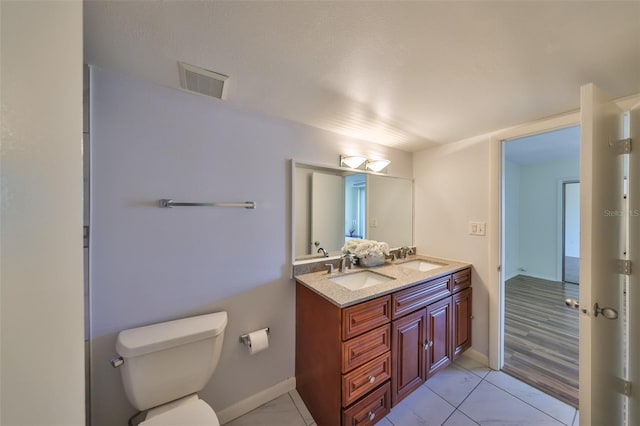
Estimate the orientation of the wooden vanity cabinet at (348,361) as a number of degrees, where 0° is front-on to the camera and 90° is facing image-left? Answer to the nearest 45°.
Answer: approximately 315°

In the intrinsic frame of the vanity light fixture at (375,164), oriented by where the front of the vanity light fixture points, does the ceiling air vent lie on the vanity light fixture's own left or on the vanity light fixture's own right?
on the vanity light fixture's own right

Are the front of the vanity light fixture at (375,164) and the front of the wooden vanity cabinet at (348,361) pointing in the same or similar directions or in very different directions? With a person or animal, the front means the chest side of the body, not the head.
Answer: same or similar directions

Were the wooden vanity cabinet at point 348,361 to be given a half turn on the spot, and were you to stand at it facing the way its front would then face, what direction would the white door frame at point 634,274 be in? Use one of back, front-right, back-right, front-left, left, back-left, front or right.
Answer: back-right

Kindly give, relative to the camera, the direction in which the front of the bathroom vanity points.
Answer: facing the viewer and to the right of the viewer

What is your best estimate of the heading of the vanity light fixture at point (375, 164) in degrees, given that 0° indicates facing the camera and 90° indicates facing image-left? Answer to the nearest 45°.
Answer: approximately 315°

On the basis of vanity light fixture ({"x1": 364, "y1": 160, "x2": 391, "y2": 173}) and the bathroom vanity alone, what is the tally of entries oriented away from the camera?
0

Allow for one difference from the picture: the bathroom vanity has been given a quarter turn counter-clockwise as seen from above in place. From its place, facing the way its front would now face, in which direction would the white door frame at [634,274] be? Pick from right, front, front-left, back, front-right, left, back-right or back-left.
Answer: front-right

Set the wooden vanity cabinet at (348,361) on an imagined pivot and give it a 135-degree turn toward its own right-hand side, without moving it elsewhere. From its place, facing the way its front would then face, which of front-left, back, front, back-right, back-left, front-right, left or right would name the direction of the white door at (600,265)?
back
